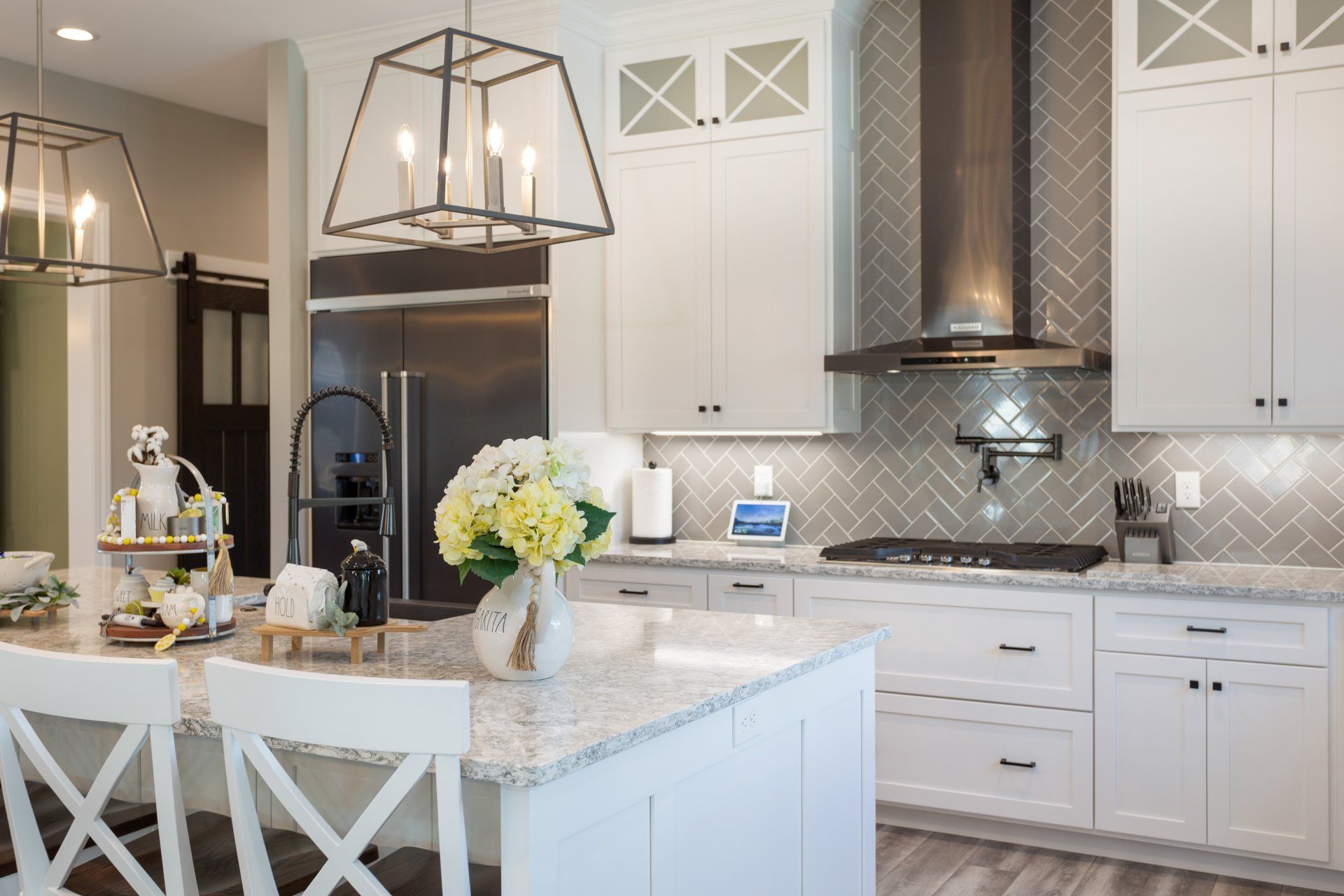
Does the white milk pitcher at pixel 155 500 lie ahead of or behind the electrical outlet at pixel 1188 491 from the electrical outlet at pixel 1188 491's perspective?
ahead

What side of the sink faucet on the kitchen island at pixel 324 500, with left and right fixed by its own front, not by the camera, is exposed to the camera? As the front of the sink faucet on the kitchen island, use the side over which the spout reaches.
right

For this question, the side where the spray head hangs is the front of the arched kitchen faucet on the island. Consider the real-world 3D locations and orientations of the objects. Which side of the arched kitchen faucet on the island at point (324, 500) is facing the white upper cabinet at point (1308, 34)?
front

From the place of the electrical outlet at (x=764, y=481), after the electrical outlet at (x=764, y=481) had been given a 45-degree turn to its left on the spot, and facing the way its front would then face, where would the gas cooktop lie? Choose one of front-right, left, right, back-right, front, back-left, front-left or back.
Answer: front

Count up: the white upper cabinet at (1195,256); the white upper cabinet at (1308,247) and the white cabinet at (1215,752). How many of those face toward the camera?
3

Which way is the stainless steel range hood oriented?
toward the camera

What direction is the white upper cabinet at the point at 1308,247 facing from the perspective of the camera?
toward the camera

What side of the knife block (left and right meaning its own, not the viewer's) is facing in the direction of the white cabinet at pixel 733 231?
right
